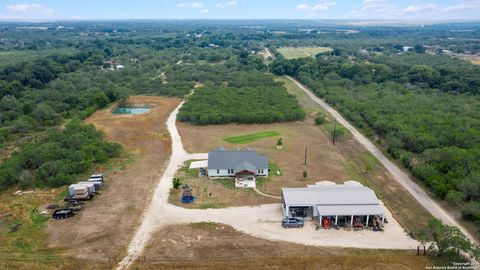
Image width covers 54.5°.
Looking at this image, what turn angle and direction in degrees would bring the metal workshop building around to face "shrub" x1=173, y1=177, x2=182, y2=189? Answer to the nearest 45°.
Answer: approximately 90° to its right

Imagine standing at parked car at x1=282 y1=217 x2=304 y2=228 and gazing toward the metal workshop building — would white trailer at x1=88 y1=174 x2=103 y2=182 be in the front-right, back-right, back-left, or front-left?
back-left

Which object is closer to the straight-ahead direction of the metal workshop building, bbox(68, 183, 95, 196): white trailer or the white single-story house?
the white trailer

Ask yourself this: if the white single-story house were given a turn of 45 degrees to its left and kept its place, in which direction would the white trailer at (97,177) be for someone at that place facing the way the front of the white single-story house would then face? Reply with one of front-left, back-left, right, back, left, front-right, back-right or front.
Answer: back-right

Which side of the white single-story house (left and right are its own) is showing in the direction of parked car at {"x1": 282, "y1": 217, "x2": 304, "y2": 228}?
front

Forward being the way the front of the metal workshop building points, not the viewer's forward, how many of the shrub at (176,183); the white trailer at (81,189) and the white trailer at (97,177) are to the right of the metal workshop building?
3

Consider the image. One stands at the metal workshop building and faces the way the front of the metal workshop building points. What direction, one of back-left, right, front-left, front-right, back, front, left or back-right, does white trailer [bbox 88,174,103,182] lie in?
right

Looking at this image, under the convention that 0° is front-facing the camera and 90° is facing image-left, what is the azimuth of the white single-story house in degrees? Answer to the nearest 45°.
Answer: approximately 0°

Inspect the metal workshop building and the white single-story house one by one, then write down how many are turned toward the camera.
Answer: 2

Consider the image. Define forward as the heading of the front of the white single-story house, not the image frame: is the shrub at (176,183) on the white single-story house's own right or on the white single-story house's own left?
on the white single-story house's own right
